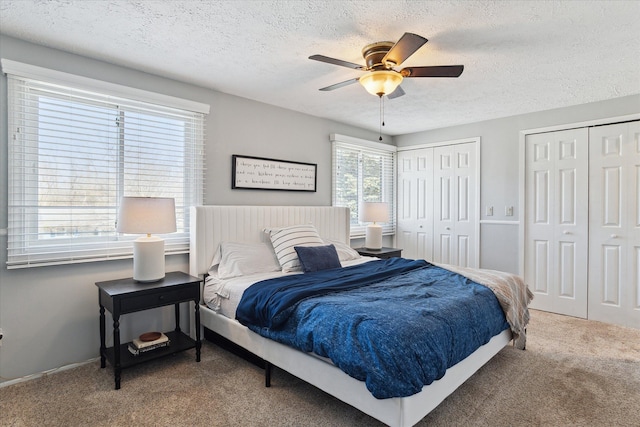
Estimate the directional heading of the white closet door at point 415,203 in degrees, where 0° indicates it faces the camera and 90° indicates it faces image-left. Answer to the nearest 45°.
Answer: approximately 45°

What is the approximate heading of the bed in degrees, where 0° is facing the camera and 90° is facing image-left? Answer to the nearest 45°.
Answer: approximately 315°

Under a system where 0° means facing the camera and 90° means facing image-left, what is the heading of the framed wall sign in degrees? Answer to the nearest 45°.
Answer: approximately 315°

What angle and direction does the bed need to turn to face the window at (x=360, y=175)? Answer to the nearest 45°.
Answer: approximately 135° to its left

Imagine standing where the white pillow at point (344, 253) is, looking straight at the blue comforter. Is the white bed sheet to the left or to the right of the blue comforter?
right
